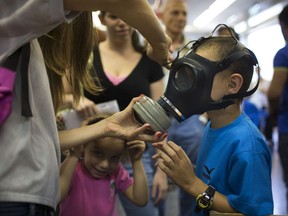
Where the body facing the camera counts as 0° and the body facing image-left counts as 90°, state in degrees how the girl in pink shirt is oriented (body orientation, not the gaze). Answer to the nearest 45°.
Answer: approximately 0°
